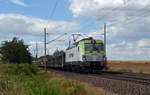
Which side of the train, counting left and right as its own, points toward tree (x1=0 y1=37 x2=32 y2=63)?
back

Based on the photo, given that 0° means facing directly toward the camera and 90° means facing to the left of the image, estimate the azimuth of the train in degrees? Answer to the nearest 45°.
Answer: approximately 315°
